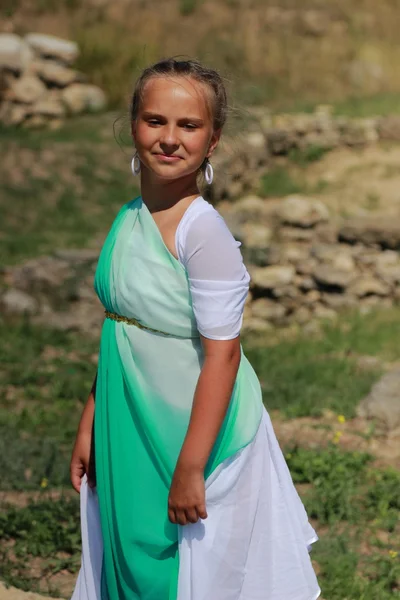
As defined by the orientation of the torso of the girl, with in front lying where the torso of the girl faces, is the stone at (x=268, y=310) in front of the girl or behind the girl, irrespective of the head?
behind

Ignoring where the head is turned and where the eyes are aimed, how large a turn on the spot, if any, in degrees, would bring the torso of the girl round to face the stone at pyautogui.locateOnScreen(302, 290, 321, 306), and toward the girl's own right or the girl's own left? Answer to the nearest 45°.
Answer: approximately 135° to the girl's own right

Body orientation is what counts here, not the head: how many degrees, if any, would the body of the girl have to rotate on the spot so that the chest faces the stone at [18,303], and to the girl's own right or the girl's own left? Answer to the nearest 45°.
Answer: approximately 135° to the girl's own right

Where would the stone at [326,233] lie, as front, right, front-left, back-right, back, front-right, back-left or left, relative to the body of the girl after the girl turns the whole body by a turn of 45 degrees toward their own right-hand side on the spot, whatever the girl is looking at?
right

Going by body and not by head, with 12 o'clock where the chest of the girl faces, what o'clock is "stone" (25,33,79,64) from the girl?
The stone is roughly at 4 o'clock from the girl.

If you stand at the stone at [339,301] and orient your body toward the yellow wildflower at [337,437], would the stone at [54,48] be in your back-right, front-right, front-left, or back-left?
back-right

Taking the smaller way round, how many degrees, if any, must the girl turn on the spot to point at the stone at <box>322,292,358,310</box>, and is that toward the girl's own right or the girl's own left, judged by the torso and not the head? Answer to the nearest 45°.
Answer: approximately 135° to the girl's own right

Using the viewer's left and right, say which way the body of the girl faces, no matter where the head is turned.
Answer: facing the viewer and to the left of the viewer

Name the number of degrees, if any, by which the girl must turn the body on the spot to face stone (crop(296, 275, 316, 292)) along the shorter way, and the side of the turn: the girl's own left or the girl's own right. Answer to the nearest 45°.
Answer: approximately 135° to the girl's own right

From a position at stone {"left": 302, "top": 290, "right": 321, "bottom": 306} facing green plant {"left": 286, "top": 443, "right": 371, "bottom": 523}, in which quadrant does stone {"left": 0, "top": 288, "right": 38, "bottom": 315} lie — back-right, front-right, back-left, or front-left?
front-right

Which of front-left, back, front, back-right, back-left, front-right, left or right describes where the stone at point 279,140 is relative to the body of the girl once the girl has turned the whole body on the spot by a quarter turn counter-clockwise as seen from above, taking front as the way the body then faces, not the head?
back-left

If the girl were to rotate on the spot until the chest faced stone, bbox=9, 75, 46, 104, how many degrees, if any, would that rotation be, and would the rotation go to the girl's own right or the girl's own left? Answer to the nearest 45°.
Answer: approximately 135° to the girl's own right

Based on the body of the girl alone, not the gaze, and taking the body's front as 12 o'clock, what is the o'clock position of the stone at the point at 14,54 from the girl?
The stone is roughly at 4 o'clock from the girl.

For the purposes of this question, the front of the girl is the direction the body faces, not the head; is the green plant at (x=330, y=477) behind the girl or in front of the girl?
behind

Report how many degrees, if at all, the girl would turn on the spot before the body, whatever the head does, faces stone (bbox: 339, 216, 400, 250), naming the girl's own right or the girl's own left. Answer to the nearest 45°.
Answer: approximately 135° to the girl's own right
